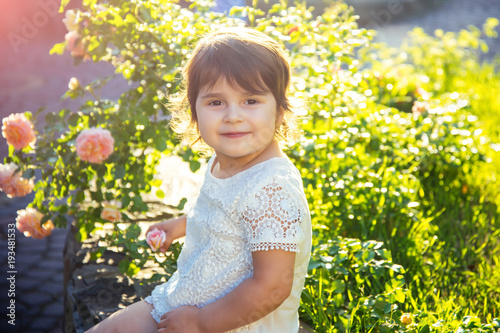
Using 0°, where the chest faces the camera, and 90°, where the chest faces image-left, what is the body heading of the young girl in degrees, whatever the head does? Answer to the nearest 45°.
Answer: approximately 45°

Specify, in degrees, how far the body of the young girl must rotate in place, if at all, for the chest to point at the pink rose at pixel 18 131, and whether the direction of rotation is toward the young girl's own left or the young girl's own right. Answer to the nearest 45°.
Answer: approximately 90° to the young girl's own right

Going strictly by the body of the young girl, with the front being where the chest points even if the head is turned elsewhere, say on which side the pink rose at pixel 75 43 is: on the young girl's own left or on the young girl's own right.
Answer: on the young girl's own right

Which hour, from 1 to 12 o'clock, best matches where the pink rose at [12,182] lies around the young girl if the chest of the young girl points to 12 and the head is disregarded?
The pink rose is roughly at 3 o'clock from the young girl.

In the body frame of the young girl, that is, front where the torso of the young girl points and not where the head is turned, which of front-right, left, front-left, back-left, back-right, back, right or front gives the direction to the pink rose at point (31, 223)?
right

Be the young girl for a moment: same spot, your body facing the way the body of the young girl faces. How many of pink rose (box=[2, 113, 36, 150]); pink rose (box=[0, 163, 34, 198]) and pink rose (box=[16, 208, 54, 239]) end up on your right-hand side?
3
